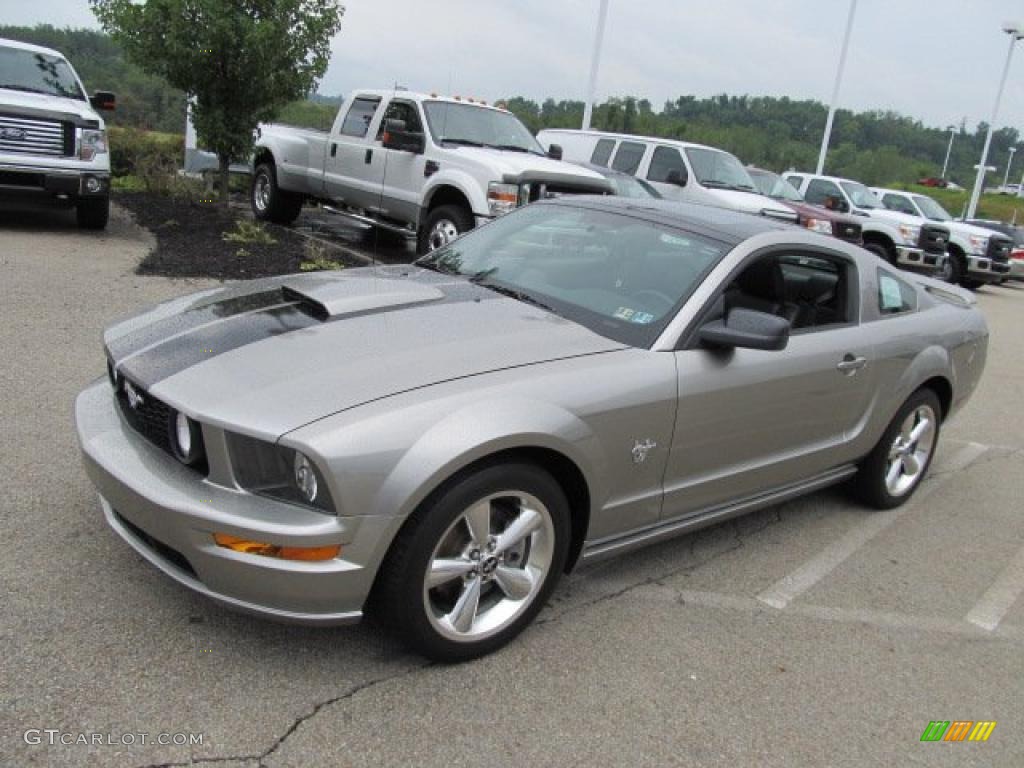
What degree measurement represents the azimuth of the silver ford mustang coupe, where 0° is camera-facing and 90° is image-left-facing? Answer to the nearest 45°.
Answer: approximately 45°

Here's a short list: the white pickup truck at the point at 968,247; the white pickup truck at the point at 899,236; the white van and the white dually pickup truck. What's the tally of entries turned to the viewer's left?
0

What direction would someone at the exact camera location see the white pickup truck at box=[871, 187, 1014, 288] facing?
facing the viewer and to the right of the viewer

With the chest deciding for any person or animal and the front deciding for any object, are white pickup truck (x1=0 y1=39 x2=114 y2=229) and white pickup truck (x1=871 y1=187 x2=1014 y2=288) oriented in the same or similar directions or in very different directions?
same or similar directions

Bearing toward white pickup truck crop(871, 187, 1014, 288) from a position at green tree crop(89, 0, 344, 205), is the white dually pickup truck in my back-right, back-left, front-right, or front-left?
front-right

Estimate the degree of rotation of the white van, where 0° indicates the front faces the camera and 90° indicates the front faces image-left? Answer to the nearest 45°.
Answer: approximately 315°

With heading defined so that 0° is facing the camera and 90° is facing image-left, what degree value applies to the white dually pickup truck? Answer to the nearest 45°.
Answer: approximately 315°

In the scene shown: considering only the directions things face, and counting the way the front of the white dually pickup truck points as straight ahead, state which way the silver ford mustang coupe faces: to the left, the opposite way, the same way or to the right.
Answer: to the right

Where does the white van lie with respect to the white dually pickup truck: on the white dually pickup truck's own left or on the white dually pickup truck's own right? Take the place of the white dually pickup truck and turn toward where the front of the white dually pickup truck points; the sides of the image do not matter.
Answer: on the white dually pickup truck's own left

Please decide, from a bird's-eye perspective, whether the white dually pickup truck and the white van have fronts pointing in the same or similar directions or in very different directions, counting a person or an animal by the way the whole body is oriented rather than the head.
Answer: same or similar directions

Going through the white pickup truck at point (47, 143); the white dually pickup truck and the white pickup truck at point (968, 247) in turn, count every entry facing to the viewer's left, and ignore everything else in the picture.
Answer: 0

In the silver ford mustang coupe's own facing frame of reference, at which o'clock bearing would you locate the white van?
The white van is roughly at 5 o'clock from the silver ford mustang coupe.

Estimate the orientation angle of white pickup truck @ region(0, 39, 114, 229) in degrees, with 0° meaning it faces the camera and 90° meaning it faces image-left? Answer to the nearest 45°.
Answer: approximately 0°
